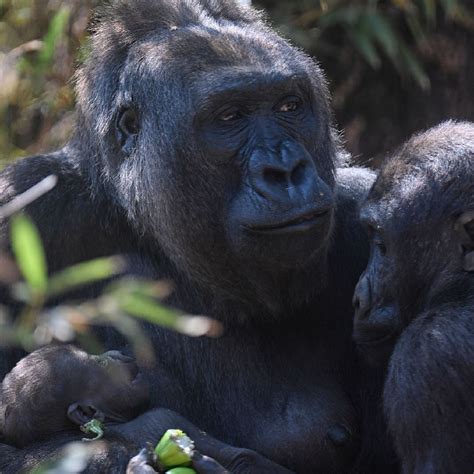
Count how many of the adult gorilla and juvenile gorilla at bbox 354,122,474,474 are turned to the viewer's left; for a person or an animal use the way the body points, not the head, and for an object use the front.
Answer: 1

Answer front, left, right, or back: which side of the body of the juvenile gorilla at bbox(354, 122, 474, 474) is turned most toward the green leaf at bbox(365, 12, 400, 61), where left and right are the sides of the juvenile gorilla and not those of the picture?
right

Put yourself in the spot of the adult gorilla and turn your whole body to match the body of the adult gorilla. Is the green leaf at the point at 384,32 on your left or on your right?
on your left

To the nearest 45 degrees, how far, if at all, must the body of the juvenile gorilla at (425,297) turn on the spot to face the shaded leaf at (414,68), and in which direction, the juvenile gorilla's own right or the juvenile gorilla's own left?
approximately 90° to the juvenile gorilla's own right

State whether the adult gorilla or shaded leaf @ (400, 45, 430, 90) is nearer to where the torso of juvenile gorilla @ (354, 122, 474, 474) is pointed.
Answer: the adult gorilla

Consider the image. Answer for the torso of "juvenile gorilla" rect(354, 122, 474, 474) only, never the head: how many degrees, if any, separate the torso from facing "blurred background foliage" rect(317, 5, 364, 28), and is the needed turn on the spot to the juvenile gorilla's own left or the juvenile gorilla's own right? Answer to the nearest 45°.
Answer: approximately 90° to the juvenile gorilla's own right

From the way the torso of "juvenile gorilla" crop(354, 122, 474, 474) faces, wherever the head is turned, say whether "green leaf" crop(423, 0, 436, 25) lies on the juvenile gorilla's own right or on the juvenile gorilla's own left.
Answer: on the juvenile gorilla's own right

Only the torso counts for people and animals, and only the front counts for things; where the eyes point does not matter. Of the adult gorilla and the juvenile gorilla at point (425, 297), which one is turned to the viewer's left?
the juvenile gorilla

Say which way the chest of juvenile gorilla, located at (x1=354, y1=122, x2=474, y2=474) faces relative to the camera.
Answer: to the viewer's left

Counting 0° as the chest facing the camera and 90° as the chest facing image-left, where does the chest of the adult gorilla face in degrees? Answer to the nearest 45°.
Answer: approximately 315°

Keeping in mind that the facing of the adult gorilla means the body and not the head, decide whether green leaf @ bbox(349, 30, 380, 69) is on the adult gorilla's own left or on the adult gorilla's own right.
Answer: on the adult gorilla's own left

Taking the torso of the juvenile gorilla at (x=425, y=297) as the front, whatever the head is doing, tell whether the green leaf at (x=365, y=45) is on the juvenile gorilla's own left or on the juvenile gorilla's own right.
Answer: on the juvenile gorilla's own right
